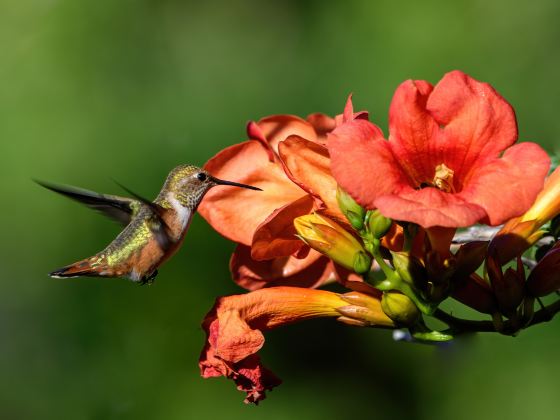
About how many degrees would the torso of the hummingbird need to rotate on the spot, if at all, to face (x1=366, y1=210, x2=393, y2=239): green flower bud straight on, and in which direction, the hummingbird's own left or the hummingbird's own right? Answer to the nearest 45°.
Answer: approximately 45° to the hummingbird's own right

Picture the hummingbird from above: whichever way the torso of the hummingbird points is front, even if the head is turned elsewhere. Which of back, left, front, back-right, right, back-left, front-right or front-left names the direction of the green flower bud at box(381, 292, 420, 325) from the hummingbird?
front-right

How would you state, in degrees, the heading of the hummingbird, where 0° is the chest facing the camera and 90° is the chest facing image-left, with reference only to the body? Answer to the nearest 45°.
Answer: approximately 270°

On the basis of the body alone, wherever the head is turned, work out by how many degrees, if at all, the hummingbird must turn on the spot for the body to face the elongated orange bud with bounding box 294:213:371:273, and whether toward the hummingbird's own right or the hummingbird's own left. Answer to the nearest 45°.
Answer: approximately 45° to the hummingbird's own right

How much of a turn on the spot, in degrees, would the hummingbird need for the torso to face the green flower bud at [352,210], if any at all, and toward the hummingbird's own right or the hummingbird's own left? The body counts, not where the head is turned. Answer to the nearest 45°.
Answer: approximately 45° to the hummingbird's own right
